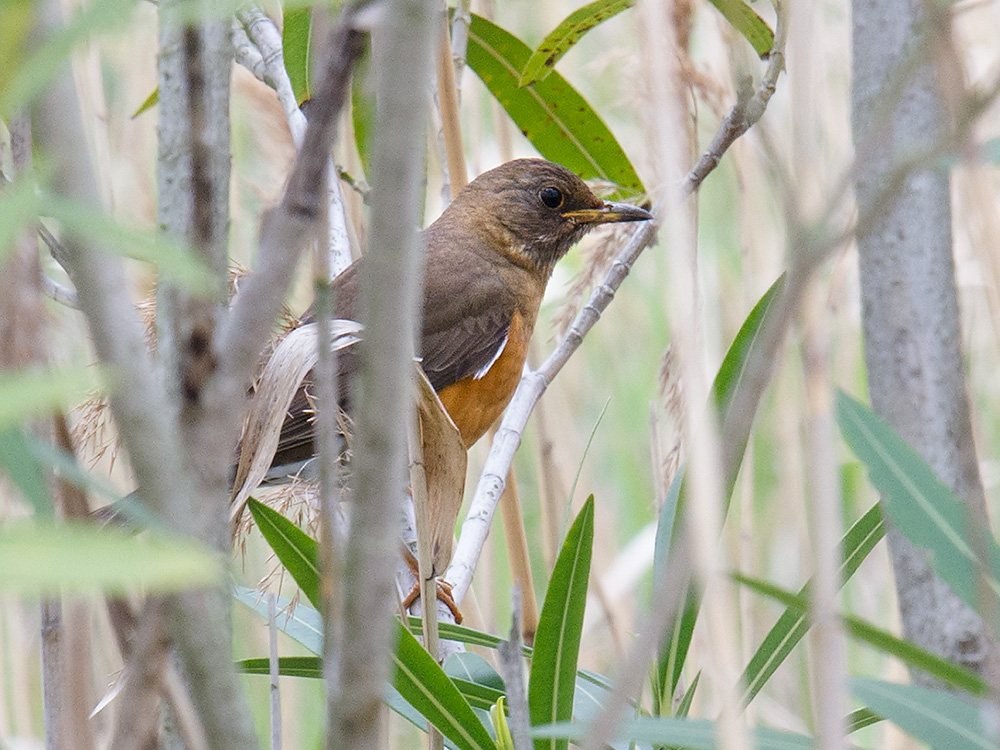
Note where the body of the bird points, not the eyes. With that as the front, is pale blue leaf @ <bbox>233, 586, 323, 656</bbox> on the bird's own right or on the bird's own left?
on the bird's own right

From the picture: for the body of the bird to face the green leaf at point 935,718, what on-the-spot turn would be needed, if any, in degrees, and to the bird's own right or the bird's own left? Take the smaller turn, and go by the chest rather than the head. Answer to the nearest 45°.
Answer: approximately 90° to the bird's own right

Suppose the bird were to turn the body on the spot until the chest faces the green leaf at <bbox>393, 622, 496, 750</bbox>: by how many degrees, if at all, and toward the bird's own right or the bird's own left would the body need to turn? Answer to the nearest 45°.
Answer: approximately 90° to the bird's own right

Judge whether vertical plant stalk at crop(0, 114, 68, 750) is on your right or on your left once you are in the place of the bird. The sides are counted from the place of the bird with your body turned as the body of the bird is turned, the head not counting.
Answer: on your right

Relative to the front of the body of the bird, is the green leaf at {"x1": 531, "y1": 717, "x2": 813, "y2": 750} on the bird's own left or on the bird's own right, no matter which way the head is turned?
on the bird's own right

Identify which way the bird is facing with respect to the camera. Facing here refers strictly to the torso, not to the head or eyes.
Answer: to the viewer's right
